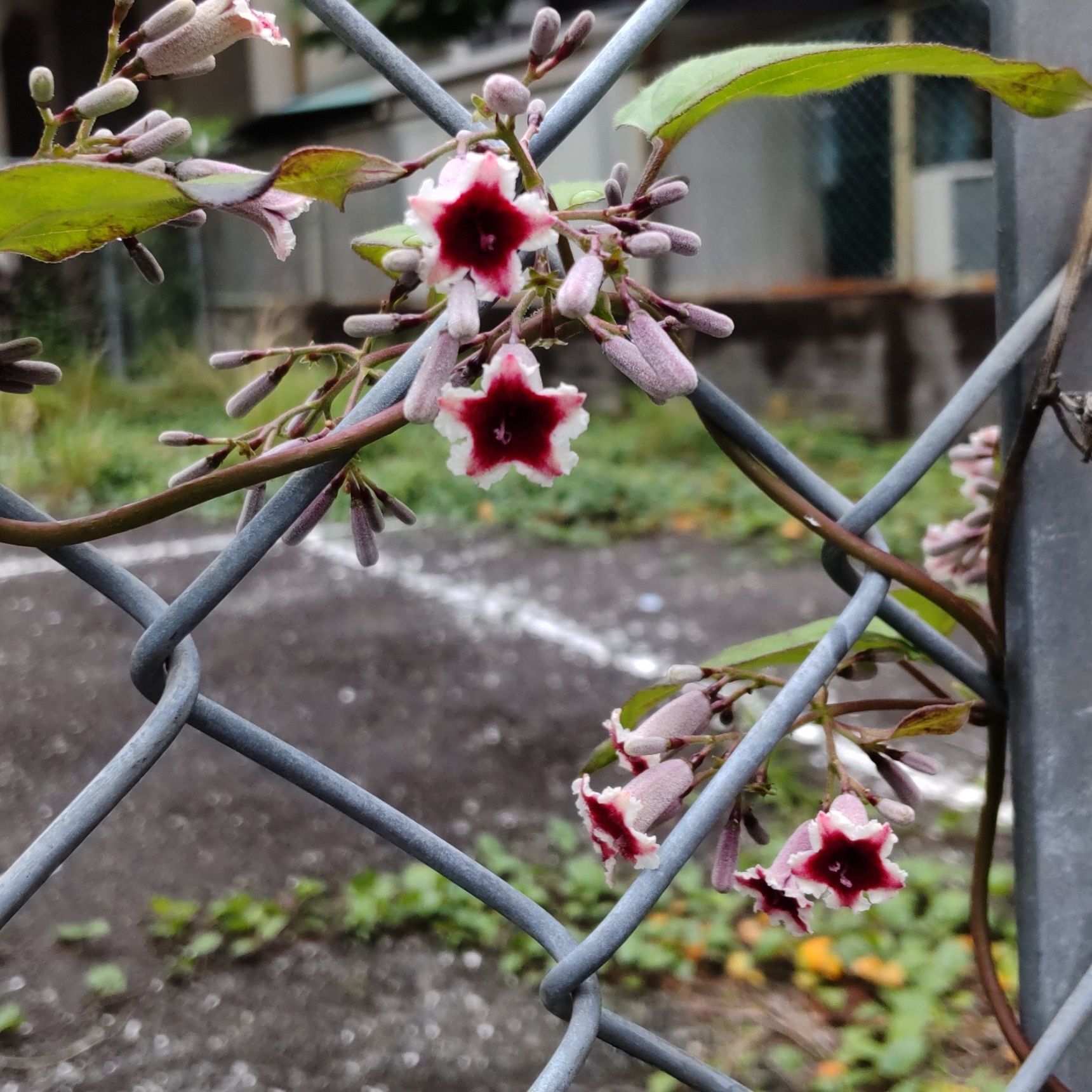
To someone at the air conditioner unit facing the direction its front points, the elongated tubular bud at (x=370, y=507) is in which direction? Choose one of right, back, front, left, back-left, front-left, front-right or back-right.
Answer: front-right

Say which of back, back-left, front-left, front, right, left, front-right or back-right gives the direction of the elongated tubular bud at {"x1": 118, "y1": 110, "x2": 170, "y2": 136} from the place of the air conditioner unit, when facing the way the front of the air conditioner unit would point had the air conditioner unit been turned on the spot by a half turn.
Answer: back-left

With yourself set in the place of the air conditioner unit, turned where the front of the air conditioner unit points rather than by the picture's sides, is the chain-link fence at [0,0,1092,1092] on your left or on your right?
on your right

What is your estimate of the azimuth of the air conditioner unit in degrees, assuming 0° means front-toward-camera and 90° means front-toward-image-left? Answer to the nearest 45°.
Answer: approximately 315°

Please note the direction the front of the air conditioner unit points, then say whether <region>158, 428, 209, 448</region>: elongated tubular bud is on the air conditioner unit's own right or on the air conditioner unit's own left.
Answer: on the air conditioner unit's own right

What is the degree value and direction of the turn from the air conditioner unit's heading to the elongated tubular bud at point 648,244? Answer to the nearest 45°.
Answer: approximately 45° to its right

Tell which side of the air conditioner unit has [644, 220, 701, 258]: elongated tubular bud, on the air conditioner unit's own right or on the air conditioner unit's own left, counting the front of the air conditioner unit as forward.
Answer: on the air conditioner unit's own right

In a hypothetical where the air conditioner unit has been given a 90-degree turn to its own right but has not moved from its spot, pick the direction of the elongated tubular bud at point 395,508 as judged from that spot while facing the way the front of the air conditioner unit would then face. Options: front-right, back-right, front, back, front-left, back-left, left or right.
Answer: front-left

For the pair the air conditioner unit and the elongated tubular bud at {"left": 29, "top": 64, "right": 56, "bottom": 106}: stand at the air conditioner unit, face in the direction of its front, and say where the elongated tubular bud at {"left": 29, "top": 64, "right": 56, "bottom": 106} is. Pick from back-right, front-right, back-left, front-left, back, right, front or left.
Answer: front-right

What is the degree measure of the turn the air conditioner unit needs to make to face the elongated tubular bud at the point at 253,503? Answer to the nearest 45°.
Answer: approximately 45° to its right
